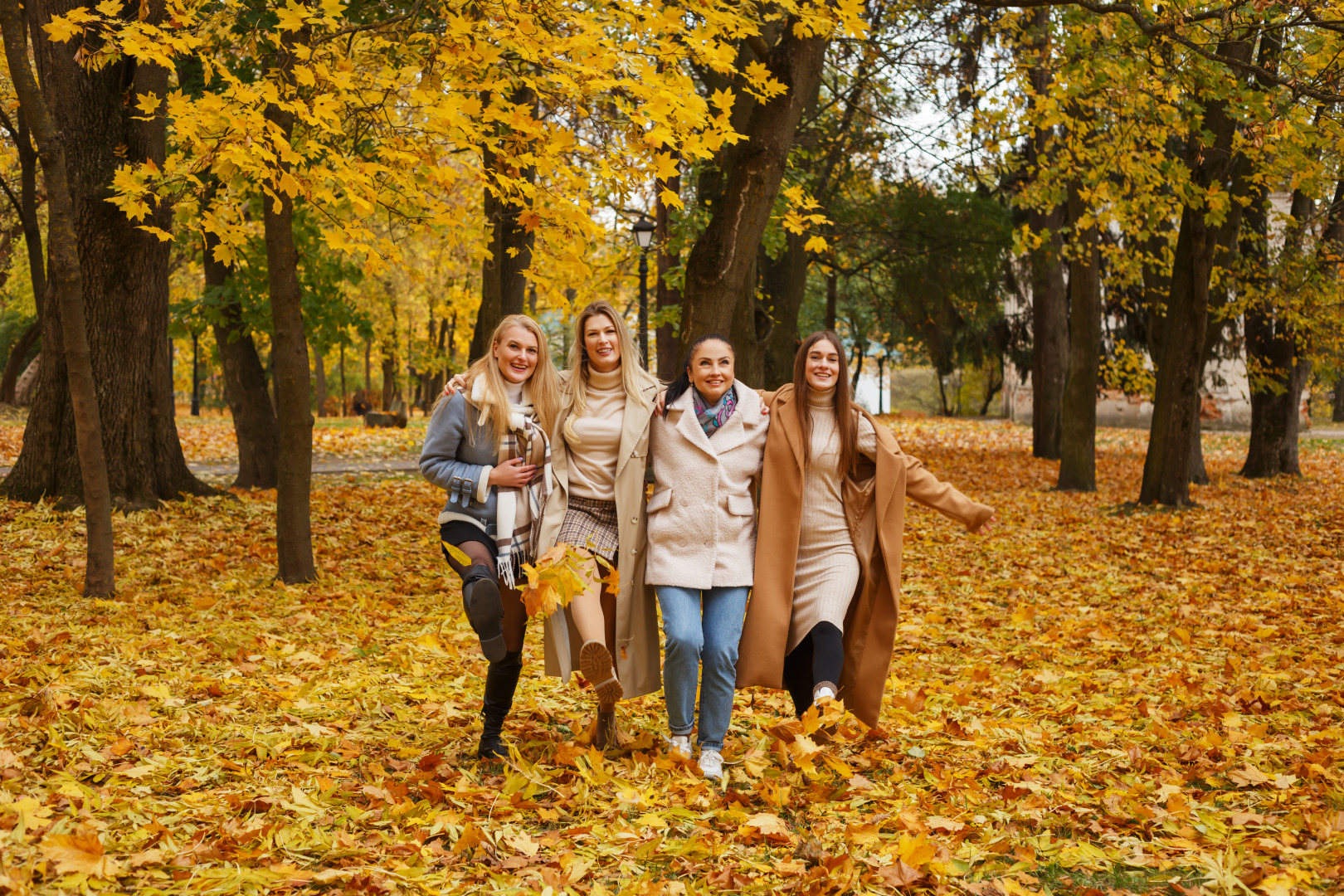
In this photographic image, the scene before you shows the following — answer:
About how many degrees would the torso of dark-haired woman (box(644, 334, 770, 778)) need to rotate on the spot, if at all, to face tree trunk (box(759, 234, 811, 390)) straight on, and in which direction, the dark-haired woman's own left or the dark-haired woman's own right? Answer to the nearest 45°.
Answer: approximately 180°

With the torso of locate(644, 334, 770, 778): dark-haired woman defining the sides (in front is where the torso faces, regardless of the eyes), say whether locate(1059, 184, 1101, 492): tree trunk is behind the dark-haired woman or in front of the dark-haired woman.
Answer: behind

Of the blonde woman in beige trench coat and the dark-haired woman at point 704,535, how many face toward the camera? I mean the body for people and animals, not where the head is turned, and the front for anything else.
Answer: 2

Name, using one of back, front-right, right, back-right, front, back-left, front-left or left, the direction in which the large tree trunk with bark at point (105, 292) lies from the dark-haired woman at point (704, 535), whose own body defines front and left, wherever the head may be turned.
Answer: back-right

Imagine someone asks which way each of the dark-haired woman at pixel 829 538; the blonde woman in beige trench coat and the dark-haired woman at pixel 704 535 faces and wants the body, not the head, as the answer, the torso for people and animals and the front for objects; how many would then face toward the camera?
3

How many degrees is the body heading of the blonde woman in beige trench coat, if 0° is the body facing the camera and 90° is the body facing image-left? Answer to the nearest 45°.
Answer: approximately 0°

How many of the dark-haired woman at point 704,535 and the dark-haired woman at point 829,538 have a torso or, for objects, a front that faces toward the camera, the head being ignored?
2

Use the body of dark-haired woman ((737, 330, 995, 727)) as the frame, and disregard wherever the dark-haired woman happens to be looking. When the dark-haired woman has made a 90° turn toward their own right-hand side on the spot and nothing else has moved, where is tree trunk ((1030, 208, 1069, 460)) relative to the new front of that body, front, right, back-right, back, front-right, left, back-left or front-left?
right
